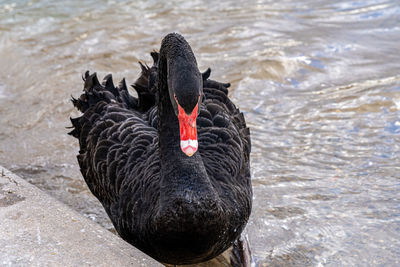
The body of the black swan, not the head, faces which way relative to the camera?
toward the camera
